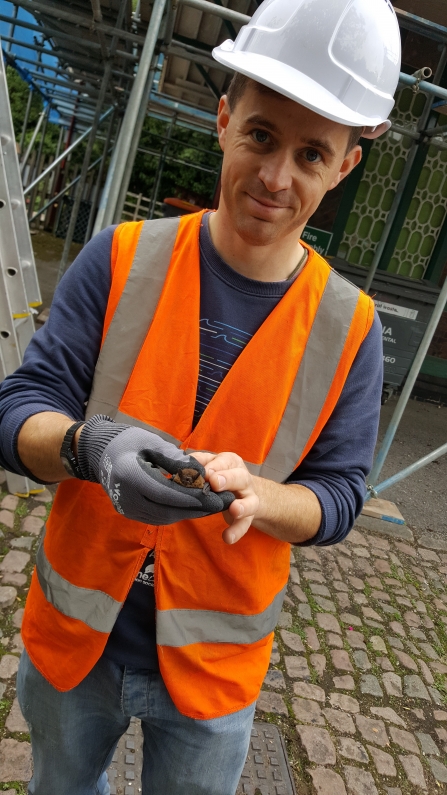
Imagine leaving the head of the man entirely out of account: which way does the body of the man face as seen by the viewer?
toward the camera

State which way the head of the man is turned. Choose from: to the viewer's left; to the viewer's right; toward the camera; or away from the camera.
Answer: toward the camera

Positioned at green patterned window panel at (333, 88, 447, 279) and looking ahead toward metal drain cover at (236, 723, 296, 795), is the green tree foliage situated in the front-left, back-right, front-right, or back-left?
back-right

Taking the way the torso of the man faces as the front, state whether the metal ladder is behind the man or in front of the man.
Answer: behind

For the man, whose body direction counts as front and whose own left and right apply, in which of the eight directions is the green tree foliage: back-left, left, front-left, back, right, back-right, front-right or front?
back
